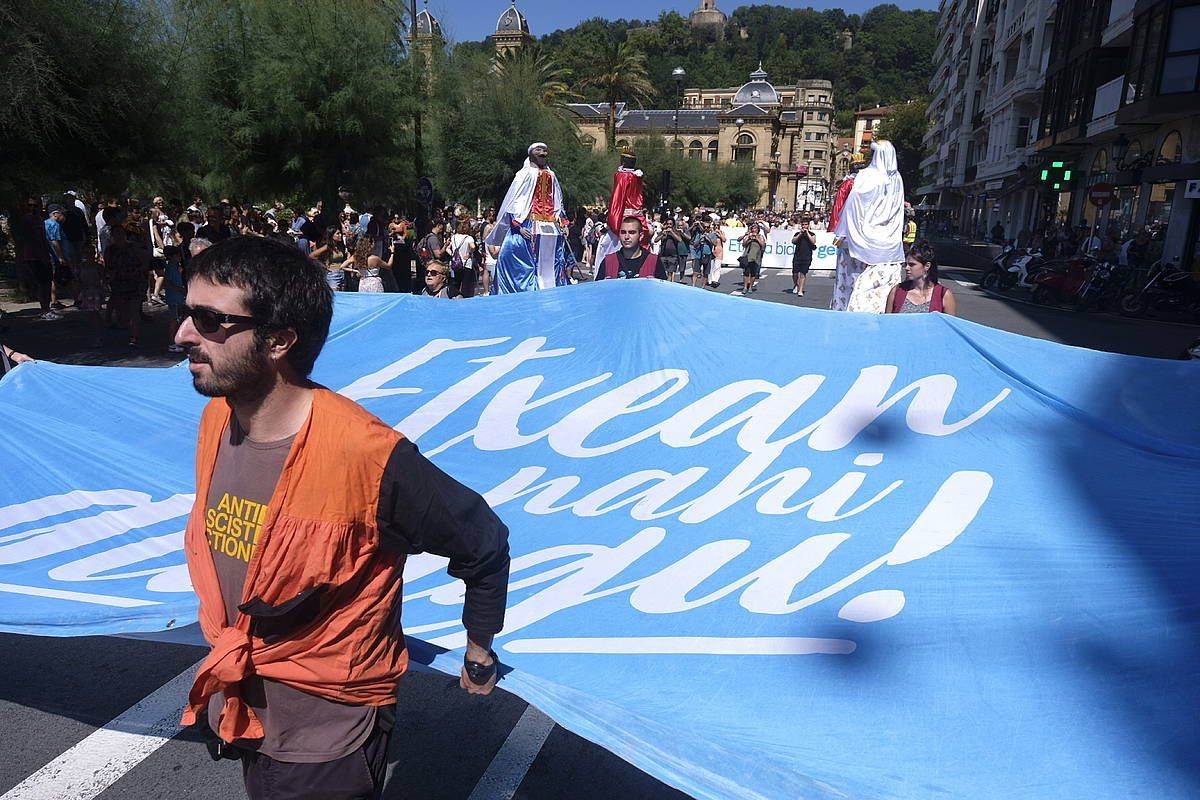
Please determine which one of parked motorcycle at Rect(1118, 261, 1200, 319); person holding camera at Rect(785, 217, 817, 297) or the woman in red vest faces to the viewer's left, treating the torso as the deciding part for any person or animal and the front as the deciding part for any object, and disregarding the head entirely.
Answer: the parked motorcycle

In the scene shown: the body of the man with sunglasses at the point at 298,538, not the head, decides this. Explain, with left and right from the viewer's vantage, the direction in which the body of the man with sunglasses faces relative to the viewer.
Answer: facing the viewer and to the left of the viewer

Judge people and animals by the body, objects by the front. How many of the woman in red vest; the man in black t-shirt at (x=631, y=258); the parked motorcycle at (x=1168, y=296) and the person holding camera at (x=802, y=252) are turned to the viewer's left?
1

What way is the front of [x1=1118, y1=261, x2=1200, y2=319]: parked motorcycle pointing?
to the viewer's left

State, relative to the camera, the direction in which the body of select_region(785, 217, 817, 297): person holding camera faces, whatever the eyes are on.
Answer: toward the camera

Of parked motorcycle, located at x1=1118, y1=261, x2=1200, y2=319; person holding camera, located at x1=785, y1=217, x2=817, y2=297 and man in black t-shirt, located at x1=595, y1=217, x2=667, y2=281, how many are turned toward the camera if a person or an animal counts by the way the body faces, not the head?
2

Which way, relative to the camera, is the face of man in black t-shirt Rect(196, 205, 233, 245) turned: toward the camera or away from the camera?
toward the camera

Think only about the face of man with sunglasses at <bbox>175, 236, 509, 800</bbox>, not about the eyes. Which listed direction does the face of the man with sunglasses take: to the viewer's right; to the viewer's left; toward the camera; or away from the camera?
to the viewer's left

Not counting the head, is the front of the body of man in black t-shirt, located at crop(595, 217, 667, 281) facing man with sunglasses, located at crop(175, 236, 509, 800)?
yes

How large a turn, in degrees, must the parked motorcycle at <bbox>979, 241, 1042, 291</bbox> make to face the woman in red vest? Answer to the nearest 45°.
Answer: approximately 45° to its left

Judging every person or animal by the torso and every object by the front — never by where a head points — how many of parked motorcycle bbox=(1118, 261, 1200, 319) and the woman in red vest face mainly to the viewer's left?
1

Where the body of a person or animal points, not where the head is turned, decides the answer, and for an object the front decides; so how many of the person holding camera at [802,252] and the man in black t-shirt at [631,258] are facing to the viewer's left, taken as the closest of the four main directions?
0

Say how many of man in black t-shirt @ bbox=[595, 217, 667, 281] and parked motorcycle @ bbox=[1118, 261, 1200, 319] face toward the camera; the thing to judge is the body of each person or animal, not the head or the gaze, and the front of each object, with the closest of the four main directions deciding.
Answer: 1

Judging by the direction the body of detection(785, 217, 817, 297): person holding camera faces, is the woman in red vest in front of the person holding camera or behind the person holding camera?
in front

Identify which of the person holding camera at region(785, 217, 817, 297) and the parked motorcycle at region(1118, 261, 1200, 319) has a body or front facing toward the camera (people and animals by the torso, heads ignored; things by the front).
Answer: the person holding camera

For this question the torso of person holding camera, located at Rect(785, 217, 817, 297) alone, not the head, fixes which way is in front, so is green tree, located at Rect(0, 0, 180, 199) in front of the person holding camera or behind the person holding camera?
in front

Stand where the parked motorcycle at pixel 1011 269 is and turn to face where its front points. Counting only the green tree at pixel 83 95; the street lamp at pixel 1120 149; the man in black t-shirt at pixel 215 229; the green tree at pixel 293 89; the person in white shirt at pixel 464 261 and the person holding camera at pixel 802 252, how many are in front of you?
5
